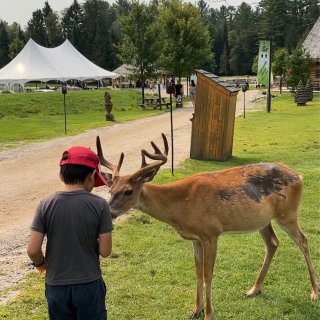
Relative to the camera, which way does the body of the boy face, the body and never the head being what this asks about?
away from the camera

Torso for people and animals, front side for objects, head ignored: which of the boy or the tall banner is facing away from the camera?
the boy

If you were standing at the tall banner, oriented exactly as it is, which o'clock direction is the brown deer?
The brown deer is roughly at 12 o'clock from the tall banner.

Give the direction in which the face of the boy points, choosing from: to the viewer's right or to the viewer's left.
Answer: to the viewer's right

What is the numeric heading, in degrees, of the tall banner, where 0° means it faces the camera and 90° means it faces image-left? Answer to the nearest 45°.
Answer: approximately 0°

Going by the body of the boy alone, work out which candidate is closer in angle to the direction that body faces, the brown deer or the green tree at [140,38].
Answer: the green tree

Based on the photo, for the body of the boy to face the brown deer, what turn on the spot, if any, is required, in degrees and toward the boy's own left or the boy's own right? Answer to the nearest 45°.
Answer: approximately 45° to the boy's own right

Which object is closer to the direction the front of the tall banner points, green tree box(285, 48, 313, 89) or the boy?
the boy

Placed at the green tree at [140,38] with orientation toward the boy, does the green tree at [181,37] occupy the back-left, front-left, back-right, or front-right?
back-left

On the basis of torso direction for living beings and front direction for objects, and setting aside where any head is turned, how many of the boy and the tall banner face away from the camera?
1

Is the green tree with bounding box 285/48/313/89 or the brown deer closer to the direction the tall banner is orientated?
the brown deer

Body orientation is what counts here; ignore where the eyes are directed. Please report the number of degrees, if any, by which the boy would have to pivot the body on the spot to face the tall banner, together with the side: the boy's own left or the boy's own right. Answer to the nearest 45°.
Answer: approximately 45° to the boy's own right

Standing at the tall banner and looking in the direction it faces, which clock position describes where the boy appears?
The boy is roughly at 12 o'clock from the tall banner.
